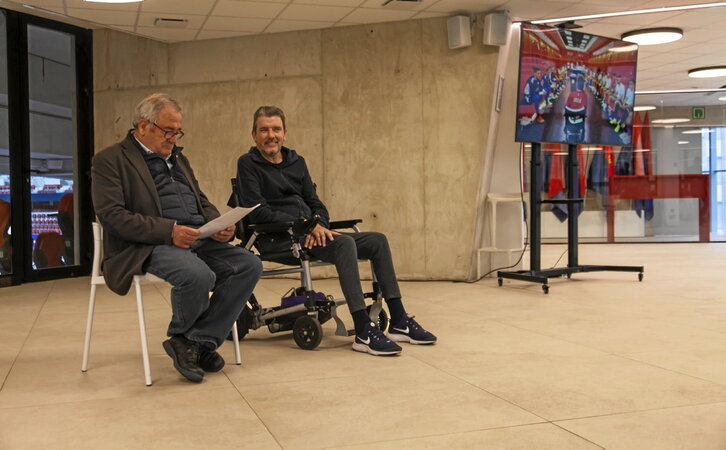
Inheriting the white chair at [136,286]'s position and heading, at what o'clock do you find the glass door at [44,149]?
The glass door is roughly at 7 o'clock from the white chair.

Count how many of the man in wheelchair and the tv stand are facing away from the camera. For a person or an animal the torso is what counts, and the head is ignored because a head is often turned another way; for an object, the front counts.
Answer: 0

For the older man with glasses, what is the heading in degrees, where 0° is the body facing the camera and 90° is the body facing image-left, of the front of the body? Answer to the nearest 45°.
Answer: approximately 315°

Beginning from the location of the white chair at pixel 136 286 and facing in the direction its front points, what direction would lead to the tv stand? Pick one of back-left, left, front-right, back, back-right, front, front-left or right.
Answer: left

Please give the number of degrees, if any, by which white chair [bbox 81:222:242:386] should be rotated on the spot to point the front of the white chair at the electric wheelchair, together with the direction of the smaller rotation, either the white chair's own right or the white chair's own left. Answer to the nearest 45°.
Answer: approximately 90° to the white chair's own left

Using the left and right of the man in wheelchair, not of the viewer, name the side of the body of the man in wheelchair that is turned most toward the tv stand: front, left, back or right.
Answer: left

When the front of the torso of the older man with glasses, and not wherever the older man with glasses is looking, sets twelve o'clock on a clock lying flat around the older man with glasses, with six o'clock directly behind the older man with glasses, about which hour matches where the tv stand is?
The tv stand is roughly at 9 o'clock from the older man with glasses.

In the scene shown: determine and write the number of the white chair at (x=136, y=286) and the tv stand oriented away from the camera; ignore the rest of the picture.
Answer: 0

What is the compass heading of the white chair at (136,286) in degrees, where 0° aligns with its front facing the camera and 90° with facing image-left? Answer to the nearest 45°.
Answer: approximately 315°

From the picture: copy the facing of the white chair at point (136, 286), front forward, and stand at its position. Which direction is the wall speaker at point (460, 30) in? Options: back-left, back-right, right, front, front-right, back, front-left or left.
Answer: left

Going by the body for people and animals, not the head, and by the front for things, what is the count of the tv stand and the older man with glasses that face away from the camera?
0
